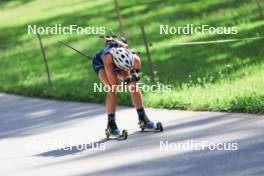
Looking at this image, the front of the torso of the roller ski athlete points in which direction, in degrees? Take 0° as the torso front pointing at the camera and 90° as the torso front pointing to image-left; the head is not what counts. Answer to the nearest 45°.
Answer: approximately 315°

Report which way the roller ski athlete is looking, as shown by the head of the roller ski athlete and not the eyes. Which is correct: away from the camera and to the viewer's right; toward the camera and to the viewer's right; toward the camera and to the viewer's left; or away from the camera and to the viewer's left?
toward the camera and to the viewer's right
